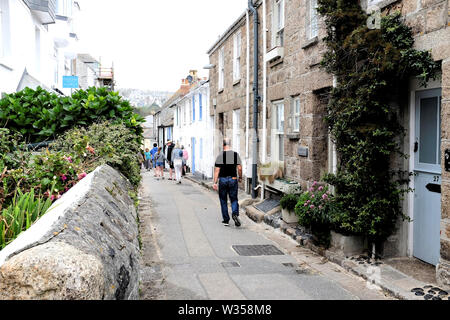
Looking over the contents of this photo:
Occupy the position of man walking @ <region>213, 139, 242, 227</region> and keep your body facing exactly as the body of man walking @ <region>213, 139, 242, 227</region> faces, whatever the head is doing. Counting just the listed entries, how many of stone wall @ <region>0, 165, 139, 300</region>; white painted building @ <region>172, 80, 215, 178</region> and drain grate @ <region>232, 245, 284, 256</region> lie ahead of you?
1

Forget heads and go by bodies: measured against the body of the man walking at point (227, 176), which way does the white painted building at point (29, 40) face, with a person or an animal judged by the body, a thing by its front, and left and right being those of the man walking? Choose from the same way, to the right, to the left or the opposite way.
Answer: to the right

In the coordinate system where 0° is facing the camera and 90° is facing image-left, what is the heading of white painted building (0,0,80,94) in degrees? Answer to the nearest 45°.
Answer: approximately 315°

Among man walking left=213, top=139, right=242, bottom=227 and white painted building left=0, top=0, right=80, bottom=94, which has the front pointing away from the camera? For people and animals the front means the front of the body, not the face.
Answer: the man walking

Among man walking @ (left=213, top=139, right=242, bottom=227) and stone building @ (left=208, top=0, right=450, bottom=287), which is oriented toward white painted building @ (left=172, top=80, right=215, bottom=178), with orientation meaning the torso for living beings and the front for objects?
the man walking

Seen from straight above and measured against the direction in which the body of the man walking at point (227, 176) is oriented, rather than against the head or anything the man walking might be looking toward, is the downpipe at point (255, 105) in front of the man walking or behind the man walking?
in front

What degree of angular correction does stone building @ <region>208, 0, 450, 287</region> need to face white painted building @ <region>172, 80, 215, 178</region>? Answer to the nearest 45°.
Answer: approximately 90° to its right

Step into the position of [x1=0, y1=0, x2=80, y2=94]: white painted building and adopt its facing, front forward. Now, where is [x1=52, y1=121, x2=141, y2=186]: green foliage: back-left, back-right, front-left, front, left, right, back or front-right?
front-right

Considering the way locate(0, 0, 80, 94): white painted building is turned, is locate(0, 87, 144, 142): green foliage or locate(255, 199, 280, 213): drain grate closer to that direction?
the drain grate

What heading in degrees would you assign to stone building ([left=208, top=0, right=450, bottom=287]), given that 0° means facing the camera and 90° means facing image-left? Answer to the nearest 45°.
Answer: approximately 45°

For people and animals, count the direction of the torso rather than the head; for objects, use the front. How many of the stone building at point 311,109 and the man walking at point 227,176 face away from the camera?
1

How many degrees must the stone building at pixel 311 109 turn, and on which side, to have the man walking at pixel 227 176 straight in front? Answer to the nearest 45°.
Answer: approximately 45° to its right

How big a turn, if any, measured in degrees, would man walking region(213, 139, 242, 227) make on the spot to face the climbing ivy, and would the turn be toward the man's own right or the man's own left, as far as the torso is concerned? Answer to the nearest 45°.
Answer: approximately 135° to the man's own right

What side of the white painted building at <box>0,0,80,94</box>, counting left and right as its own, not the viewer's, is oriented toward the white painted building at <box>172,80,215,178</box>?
left

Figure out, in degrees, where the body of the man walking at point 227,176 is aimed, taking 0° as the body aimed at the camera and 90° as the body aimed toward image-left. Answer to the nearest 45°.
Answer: approximately 180°
